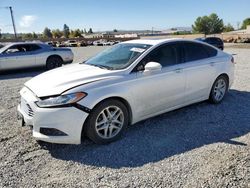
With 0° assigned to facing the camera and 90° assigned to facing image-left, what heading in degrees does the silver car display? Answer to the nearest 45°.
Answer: approximately 90°

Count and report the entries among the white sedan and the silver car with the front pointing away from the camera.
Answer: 0

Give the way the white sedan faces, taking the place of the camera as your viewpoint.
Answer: facing the viewer and to the left of the viewer

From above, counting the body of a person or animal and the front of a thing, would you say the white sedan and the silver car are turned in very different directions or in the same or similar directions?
same or similar directions

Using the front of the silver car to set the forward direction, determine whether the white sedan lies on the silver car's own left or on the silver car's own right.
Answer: on the silver car's own left

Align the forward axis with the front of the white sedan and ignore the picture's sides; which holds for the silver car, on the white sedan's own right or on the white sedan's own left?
on the white sedan's own right
